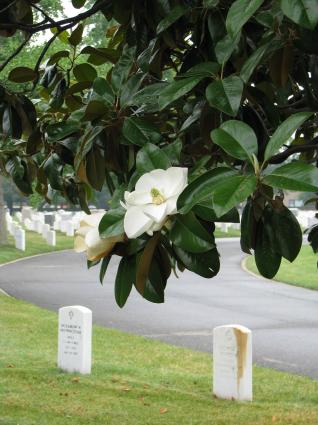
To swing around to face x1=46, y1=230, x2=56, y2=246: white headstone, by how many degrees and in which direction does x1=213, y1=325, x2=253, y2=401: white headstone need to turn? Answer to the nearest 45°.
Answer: approximately 135° to its right

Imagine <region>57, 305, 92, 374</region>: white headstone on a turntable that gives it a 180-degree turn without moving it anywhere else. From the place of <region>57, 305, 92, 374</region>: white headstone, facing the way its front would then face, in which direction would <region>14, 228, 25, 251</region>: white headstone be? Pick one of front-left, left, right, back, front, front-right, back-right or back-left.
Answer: front-left

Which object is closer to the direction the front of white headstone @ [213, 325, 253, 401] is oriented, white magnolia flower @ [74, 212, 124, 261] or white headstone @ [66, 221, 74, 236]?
the white magnolia flower

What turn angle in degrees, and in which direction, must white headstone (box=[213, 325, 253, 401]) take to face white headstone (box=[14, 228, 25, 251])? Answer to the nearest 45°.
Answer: approximately 135° to its right

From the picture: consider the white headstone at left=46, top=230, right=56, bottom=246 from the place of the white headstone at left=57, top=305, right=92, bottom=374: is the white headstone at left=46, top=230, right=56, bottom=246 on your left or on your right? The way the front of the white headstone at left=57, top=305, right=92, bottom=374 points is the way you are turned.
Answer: on your right

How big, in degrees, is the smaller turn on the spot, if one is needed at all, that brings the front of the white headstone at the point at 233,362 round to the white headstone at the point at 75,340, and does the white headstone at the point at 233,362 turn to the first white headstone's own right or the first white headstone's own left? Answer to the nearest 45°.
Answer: approximately 90° to the first white headstone's own right

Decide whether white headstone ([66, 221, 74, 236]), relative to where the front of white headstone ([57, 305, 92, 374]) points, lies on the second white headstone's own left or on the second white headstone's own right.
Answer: on the second white headstone's own right

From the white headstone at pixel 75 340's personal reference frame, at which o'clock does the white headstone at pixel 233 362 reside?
the white headstone at pixel 233 362 is roughly at 9 o'clock from the white headstone at pixel 75 340.

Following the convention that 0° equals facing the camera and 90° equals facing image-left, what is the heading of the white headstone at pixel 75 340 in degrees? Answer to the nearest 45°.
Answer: approximately 45°

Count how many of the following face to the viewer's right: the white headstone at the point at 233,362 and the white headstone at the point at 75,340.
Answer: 0

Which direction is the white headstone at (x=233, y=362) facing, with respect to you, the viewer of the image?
facing the viewer and to the left of the viewer
